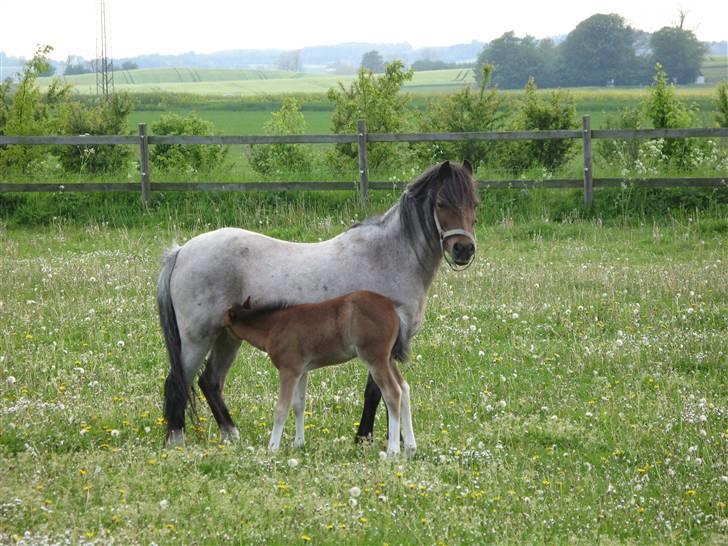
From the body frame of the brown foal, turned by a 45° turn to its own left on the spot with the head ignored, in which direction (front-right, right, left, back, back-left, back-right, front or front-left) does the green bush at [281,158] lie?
back-right

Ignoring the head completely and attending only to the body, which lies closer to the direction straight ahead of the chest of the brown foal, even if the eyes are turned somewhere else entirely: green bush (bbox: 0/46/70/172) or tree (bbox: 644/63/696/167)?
the green bush

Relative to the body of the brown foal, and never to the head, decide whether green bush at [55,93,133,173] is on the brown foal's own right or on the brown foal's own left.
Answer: on the brown foal's own right

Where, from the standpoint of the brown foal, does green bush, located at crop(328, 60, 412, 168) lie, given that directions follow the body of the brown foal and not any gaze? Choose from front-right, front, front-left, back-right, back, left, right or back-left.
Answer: right

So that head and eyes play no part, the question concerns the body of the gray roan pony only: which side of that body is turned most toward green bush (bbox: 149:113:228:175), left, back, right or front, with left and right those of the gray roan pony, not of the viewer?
left

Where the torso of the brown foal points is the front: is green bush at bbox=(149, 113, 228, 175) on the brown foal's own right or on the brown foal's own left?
on the brown foal's own right

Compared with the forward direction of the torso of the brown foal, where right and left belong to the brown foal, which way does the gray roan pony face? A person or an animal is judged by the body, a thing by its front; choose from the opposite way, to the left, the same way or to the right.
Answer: the opposite way

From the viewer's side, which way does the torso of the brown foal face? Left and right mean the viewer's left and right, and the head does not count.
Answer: facing to the left of the viewer

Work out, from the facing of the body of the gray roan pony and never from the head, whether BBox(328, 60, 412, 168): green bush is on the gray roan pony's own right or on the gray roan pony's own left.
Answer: on the gray roan pony's own left

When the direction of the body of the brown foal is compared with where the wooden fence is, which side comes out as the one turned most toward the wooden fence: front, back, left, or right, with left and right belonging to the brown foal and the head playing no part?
right

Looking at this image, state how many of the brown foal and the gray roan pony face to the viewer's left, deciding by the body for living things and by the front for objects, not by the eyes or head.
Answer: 1

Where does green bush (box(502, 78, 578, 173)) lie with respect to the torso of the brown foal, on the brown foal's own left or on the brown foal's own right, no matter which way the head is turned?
on the brown foal's own right

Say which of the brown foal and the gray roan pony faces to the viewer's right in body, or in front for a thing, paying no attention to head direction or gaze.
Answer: the gray roan pony

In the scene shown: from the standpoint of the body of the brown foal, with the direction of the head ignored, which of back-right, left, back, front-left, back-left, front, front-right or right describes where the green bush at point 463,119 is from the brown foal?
right

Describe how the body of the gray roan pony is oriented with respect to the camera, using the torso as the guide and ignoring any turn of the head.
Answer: to the viewer's right

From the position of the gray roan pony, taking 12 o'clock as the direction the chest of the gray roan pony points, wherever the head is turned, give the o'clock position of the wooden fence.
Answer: The wooden fence is roughly at 9 o'clock from the gray roan pony.

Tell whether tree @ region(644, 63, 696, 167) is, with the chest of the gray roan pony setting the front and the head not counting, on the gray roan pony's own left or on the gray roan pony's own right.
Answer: on the gray roan pony's own left
